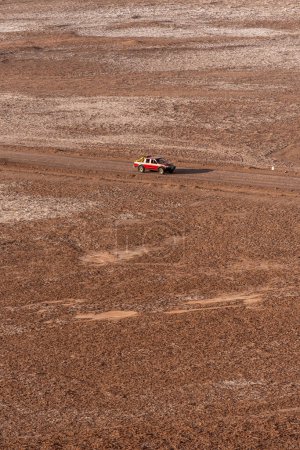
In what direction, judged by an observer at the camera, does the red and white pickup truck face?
facing the viewer and to the right of the viewer
